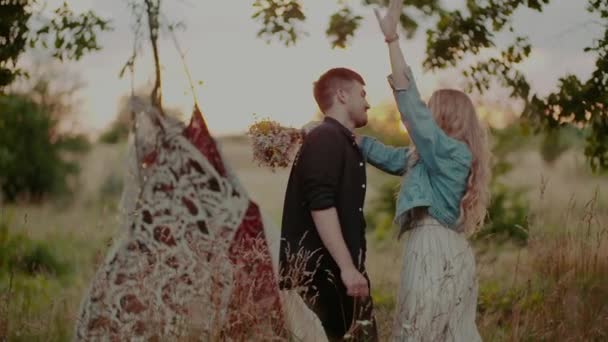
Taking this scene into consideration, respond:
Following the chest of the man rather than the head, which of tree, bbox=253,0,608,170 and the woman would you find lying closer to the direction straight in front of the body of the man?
the woman

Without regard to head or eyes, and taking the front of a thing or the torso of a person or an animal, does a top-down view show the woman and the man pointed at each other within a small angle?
yes

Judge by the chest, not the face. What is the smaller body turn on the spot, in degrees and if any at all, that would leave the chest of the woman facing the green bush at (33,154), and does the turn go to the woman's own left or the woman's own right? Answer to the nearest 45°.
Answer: approximately 45° to the woman's own right

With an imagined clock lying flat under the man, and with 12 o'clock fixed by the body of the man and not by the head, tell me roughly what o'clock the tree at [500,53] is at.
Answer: The tree is roughly at 10 o'clock from the man.

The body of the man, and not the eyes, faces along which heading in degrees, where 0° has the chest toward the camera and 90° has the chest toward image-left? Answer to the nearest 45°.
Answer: approximately 270°

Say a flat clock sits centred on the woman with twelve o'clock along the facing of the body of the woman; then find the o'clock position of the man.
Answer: The man is roughly at 12 o'clock from the woman.

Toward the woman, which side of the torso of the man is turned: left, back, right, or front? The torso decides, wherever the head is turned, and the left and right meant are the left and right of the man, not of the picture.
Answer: front

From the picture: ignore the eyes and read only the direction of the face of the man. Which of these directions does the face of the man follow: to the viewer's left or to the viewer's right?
to the viewer's right

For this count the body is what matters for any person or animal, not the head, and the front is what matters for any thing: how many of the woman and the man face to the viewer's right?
1

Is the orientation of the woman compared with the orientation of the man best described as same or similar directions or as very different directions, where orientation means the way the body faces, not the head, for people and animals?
very different directions

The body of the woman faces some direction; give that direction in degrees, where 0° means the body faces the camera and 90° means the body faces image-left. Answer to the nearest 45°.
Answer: approximately 90°
